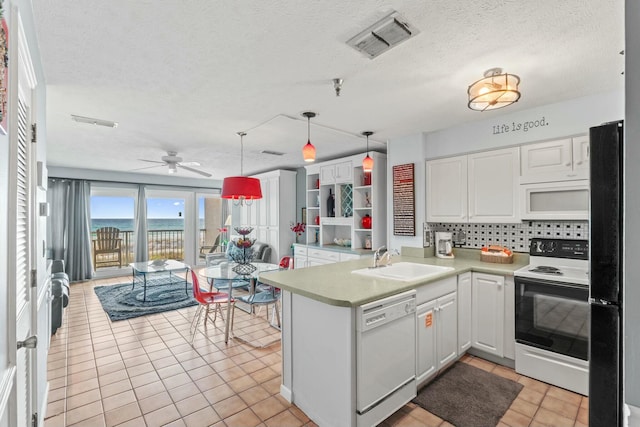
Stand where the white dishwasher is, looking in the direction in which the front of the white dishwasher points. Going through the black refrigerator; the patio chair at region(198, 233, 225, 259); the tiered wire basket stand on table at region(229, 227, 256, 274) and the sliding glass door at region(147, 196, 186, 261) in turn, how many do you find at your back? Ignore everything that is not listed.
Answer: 3

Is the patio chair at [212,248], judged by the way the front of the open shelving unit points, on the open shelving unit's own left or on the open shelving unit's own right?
on the open shelving unit's own right

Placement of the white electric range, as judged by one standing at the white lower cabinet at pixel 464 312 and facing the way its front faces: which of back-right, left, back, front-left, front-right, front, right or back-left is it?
front-left

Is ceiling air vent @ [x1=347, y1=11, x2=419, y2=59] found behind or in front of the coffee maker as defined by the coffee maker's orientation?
in front

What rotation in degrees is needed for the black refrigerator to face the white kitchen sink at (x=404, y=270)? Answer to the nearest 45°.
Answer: approximately 135° to its right

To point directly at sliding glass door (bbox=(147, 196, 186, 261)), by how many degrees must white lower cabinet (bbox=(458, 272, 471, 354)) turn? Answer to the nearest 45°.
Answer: approximately 135° to its right

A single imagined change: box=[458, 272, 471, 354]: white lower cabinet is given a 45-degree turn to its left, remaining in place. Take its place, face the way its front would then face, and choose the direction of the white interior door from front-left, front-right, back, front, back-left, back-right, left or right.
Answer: back-right

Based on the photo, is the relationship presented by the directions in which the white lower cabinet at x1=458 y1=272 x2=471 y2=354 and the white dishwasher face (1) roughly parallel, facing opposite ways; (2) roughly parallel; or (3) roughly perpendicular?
roughly parallel

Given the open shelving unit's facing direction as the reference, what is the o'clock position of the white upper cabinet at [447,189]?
The white upper cabinet is roughly at 9 o'clock from the open shelving unit.

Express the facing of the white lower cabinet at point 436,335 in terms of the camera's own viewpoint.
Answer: facing the viewer and to the right of the viewer

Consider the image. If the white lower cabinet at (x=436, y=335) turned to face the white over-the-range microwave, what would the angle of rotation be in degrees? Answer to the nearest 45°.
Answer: approximately 90° to its left

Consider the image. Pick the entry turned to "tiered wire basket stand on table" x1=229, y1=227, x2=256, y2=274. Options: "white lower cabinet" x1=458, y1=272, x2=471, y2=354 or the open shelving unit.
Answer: the open shelving unit

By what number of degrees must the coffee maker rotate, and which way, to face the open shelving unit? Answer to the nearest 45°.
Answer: approximately 135° to its right

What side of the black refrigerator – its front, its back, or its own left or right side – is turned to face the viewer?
front
